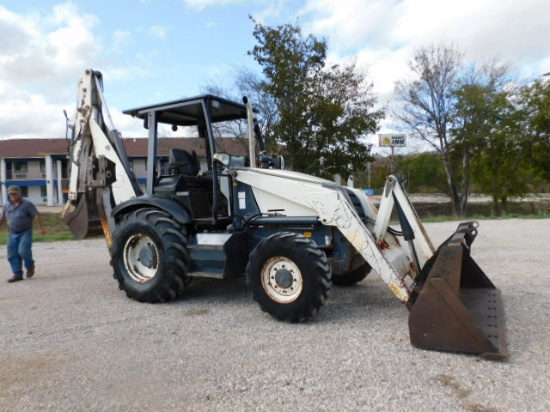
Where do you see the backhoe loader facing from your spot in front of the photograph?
facing the viewer and to the right of the viewer

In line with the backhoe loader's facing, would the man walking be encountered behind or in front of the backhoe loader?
behind

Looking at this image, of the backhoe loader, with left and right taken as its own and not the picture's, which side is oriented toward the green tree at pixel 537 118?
left

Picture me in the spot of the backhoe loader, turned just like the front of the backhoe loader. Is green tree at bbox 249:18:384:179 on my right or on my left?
on my left

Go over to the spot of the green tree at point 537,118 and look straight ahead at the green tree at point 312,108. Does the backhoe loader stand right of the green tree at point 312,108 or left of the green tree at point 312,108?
left
